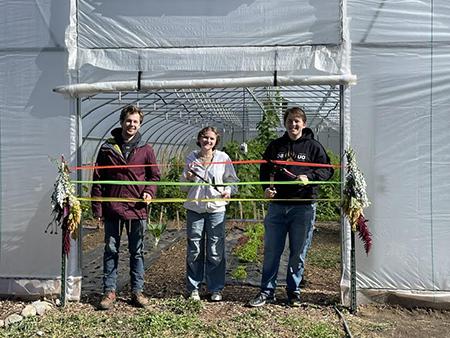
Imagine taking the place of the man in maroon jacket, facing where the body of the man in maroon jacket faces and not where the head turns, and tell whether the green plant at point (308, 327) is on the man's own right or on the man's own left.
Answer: on the man's own left

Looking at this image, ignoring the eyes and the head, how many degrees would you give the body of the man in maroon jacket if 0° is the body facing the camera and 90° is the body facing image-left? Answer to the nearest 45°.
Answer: approximately 0°

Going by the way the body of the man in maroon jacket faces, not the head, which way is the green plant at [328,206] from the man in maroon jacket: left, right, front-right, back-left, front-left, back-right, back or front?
back-left

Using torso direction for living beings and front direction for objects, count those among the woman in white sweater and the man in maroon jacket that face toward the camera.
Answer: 2

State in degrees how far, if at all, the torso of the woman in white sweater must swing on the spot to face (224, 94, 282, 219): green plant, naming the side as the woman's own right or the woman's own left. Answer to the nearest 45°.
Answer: approximately 180°

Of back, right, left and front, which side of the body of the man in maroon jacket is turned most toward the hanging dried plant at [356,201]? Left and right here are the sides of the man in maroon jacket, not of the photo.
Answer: left

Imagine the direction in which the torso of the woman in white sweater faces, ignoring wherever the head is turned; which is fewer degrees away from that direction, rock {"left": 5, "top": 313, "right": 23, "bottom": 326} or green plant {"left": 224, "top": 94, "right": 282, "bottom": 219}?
the rock

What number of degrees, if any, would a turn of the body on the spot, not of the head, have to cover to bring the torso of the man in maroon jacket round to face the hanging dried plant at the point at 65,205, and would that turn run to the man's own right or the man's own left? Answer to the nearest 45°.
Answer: approximately 90° to the man's own right

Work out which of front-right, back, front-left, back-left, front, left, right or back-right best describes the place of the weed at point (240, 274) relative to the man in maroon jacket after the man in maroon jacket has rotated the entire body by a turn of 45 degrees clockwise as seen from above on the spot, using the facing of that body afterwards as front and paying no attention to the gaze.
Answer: back

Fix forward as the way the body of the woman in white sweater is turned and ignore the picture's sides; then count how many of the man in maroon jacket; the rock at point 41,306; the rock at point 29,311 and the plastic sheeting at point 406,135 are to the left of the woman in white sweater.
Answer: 1

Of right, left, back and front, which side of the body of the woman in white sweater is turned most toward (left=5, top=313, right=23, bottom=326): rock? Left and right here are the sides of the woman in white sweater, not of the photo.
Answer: right
